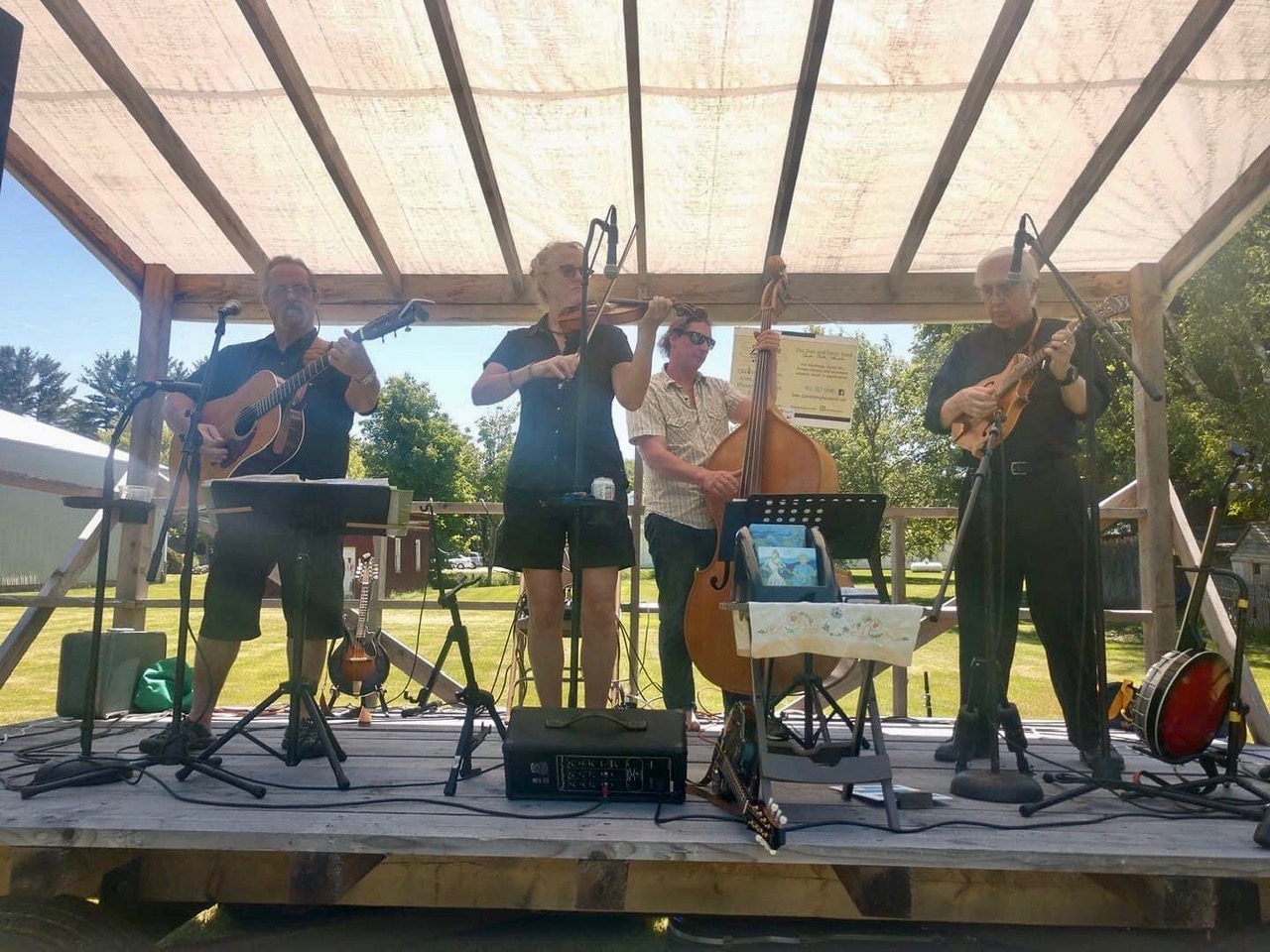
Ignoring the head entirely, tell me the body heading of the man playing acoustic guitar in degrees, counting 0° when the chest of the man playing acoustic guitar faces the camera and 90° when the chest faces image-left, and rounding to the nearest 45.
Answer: approximately 0°

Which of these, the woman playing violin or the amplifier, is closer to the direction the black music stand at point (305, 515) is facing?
the woman playing violin

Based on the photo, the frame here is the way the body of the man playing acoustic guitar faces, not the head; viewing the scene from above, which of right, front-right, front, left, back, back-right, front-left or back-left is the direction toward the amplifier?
front-left

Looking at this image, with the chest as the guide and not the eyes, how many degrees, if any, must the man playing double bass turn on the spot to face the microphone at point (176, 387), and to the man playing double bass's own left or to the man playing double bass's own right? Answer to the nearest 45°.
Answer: approximately 90° to the man playing double bass's own right

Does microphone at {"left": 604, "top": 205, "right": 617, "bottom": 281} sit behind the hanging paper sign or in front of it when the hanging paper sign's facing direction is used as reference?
in front

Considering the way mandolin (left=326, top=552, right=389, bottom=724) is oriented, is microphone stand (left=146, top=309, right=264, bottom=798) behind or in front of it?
in front

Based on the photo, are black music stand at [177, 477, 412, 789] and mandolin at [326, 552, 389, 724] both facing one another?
yes

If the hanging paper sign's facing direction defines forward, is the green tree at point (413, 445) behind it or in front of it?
behind

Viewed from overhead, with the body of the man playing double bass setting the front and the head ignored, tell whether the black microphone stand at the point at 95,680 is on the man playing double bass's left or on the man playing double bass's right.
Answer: on the man playing double bass's right

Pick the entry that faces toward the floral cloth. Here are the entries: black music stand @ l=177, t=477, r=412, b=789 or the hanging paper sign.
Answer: the hanging paper sign

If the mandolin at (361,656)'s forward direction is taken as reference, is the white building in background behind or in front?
behind

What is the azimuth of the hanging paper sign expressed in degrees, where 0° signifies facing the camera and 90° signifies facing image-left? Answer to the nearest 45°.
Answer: approximately 0°

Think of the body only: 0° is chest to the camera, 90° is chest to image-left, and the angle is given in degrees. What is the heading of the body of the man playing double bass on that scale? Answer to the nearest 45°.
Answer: approximately 315°

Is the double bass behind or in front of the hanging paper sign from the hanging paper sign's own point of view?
in front
